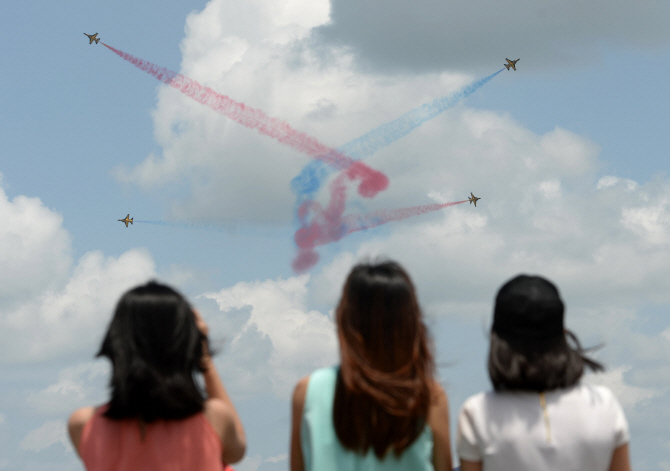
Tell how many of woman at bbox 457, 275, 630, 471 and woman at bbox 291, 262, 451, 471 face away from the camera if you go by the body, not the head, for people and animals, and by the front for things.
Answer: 2

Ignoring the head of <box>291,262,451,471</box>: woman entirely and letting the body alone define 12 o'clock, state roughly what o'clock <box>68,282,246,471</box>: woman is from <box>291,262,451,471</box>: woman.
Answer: <box>68,282,246,471</box>: woman is roughly at 9 o'clock from <box>291,262,451,471</box>: woman.

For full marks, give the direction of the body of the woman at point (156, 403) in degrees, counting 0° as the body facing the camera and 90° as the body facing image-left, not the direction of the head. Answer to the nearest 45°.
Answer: approximately 180°

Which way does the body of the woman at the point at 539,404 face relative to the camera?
away from the camera

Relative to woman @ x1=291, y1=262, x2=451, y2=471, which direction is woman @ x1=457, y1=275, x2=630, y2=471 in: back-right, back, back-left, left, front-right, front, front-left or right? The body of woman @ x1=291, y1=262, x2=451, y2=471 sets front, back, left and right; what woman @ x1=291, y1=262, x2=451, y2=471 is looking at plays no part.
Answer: right

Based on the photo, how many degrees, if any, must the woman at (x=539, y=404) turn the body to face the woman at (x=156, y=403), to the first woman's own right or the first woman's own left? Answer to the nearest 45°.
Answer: approximately 90° to the first woman's own left

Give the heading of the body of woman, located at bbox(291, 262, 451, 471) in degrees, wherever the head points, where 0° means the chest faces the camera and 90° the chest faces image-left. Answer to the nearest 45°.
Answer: approximately 180°

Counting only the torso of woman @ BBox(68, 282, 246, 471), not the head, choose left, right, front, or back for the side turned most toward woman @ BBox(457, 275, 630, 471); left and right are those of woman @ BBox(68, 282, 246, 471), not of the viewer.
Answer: right

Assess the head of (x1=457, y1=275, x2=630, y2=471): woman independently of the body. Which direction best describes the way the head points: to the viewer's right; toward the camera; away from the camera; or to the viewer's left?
away from the camera

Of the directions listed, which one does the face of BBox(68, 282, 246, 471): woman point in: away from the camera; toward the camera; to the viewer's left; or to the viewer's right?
away from the camera

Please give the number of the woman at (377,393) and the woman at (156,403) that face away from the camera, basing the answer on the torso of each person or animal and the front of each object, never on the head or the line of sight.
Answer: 2

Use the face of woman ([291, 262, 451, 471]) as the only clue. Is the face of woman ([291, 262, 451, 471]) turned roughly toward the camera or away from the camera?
away from the camera
